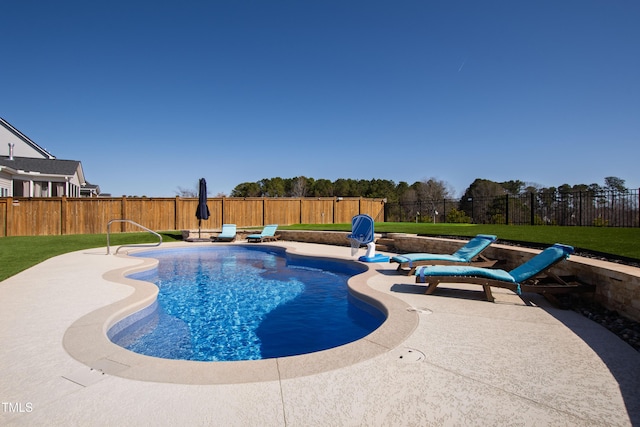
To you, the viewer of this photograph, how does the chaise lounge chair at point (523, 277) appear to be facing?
facing to the left of the viewer

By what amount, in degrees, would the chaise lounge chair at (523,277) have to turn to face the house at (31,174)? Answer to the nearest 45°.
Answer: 0° — it already faces it

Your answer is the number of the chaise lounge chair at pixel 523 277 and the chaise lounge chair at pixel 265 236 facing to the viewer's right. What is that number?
0

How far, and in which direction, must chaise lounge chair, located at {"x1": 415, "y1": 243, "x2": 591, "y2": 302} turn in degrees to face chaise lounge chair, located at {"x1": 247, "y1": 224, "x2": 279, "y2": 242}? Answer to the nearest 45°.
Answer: approximately 45° to its right

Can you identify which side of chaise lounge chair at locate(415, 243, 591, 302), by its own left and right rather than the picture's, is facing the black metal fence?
right
